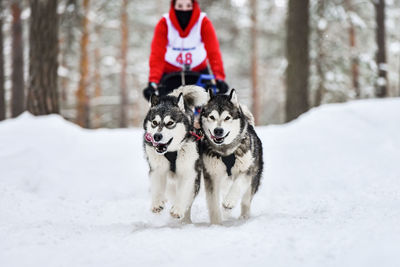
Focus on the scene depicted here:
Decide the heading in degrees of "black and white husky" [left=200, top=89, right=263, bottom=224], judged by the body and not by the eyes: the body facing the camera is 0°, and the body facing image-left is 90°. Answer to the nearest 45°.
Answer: approximately 0°

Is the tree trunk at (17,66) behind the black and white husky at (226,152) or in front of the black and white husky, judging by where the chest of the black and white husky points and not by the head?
behind

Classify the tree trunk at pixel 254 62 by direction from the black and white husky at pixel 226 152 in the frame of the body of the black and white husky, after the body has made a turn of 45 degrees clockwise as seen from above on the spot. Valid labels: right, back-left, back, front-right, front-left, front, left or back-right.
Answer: back-right

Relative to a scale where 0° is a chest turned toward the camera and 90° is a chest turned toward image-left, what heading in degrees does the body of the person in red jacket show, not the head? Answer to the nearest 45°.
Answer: approximately 0°

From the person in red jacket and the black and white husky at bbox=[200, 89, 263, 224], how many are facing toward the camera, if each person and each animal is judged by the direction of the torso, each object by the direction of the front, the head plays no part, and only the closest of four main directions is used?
2
